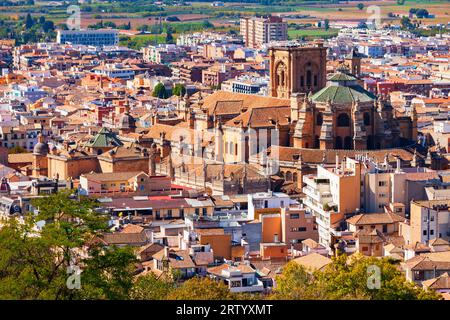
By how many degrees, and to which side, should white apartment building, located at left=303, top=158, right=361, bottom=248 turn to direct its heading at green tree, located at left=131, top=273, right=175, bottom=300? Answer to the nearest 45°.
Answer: approximately 45° to its left

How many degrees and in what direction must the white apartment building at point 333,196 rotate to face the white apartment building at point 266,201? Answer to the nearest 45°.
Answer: approximately 45° to its right

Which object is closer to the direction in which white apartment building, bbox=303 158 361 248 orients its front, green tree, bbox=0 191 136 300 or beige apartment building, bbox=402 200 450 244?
the green tree

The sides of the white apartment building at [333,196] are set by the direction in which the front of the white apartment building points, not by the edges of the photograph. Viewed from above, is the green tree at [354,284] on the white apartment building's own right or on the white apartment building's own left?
on the white apartment building's own left

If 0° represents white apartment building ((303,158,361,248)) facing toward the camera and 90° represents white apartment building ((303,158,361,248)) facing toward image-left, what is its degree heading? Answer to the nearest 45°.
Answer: approximately 45°

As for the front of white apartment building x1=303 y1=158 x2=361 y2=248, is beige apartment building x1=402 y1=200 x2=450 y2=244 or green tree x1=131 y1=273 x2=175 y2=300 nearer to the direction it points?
the green tree
